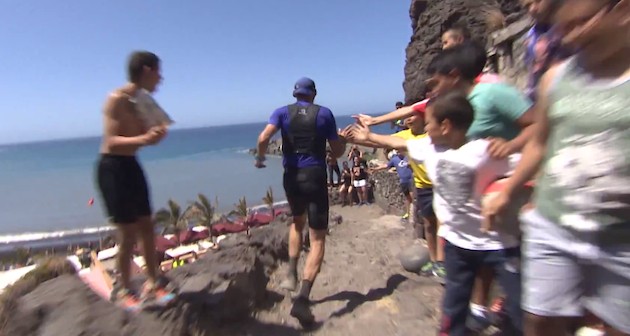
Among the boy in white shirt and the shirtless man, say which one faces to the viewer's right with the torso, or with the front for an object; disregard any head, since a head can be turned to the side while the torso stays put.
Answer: the shirtless man

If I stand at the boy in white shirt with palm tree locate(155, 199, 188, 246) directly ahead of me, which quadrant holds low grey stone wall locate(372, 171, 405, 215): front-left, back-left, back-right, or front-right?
front-right

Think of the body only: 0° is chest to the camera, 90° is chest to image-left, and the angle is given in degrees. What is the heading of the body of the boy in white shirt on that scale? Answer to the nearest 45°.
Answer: approximately 45°

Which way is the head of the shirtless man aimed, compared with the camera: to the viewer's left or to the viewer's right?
to the viewer's right

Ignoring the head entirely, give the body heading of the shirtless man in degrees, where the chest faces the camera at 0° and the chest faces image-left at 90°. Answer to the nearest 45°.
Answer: approximately 270°

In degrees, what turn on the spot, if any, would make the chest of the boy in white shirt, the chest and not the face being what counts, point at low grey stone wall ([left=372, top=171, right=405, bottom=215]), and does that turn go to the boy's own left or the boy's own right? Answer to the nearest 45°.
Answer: approximately 135° to the boy's own right

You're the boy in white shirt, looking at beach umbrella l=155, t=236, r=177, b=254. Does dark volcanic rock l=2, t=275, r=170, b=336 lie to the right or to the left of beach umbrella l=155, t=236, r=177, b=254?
left

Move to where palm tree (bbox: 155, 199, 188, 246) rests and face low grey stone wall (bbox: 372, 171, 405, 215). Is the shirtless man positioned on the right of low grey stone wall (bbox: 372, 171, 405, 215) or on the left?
right
